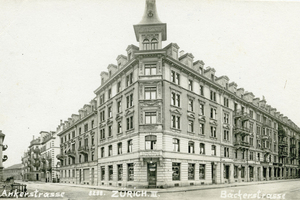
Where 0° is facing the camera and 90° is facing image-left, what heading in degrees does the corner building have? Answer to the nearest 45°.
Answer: approximately 0°

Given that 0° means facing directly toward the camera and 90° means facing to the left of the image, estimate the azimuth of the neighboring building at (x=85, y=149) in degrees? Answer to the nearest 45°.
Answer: approximately 45°
